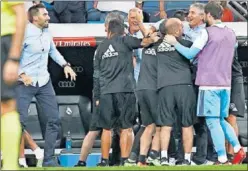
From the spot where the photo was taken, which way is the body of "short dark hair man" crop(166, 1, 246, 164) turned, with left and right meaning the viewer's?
facing away from the viewer and to the left of the viewer

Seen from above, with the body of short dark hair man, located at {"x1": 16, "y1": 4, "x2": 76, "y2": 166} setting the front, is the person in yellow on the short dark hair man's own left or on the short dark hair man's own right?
on the short dark hair man's own right

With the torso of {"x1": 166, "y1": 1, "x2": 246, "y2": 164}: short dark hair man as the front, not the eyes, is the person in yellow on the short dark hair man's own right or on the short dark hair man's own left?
on the short dark hair man's own left

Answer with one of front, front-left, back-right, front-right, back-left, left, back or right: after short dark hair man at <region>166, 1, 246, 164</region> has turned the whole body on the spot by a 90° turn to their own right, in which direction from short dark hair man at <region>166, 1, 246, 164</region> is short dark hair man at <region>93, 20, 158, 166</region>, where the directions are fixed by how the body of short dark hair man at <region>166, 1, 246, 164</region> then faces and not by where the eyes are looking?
back-left

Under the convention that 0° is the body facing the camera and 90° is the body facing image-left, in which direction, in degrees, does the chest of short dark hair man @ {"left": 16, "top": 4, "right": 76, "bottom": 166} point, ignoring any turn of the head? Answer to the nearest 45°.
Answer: approximately 315°

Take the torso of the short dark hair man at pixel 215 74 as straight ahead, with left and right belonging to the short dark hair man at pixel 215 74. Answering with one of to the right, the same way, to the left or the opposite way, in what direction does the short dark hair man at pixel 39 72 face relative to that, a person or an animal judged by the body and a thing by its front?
the opposite way

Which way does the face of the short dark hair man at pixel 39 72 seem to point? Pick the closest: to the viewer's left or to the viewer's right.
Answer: to the viewer's right

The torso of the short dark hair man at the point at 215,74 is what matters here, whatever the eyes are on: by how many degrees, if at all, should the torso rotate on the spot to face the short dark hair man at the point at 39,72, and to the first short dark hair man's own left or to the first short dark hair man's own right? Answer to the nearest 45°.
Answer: approximately 45° to the first short dark hair man's own left

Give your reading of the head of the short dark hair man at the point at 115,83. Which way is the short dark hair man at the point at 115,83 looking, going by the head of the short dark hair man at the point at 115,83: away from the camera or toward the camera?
away from the camera

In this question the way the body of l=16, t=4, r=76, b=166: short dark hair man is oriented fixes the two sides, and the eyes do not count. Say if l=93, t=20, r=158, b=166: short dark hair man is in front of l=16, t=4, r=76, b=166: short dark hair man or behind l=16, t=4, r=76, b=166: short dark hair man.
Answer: in front
